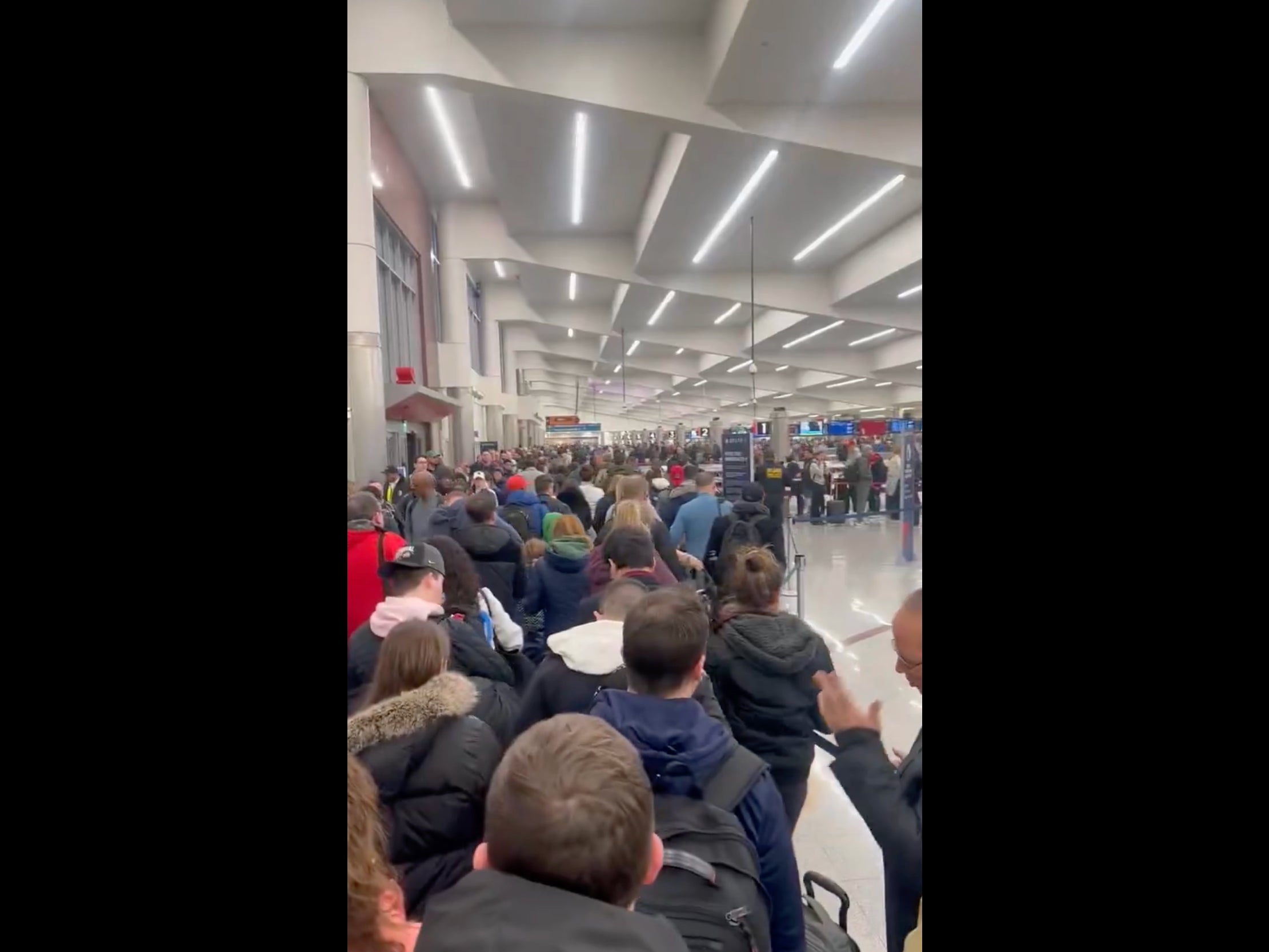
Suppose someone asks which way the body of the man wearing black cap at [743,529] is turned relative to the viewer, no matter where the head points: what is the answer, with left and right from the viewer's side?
facing away from the viewer

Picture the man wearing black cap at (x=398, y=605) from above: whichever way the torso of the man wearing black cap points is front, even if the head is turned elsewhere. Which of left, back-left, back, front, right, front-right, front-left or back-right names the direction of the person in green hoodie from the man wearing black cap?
front

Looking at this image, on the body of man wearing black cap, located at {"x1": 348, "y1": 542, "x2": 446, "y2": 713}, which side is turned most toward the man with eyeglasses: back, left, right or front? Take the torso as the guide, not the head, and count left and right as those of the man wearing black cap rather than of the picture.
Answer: right

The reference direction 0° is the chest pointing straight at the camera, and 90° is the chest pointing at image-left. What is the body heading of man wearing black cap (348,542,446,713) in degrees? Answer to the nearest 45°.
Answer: approximately 225°

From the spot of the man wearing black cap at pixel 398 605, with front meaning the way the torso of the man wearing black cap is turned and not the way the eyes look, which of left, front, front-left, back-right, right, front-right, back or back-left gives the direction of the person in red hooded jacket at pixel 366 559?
front-left

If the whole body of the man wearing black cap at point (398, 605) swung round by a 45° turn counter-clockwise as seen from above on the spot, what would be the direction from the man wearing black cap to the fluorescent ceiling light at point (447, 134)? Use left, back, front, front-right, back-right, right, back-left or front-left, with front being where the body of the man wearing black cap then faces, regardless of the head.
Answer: front

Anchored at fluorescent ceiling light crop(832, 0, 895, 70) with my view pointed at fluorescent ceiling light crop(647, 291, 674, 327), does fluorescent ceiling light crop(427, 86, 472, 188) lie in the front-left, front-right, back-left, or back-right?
front-left

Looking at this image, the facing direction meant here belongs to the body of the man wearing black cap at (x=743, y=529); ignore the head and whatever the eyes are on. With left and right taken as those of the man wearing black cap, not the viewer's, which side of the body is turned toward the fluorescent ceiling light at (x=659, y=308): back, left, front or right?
front

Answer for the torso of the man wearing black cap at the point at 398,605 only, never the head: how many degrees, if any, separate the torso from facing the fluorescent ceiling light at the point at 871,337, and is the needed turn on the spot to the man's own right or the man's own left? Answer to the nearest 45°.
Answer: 0° — they already face it

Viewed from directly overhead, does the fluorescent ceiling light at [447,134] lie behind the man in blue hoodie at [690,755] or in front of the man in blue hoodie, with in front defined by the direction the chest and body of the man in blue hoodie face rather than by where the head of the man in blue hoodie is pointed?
in front

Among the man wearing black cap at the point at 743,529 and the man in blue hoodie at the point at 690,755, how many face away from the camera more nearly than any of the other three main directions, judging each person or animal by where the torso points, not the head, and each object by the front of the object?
2

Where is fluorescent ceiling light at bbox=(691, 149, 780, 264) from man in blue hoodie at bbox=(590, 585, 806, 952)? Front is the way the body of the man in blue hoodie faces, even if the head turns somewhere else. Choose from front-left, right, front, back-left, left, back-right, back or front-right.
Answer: front

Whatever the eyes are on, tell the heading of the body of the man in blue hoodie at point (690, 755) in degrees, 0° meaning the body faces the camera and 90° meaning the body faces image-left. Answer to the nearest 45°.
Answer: approximately 180°
